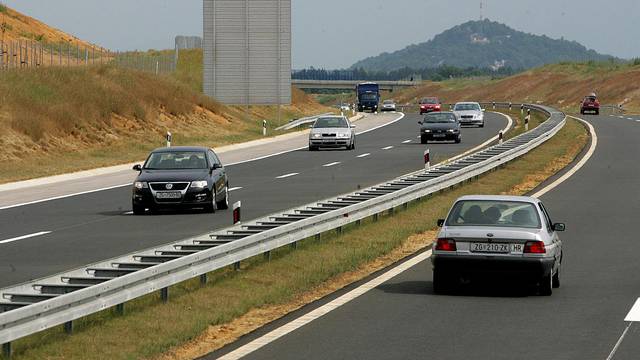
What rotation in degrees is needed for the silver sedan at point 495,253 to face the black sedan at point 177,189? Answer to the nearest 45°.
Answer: approximately 45° to its left

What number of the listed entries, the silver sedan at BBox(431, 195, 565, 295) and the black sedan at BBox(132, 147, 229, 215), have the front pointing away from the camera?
1

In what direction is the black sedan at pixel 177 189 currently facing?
toward the camera

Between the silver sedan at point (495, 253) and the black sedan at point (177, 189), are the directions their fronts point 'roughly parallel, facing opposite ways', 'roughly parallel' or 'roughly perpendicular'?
roughly parallel, facing opposite ways

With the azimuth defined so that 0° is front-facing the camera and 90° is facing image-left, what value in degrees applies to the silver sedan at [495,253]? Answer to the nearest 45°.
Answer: approximately 180°

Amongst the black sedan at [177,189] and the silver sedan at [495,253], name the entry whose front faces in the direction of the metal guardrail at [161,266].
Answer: the black sedan

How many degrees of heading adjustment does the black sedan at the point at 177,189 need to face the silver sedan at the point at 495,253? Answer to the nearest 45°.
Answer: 0° — it already faces it

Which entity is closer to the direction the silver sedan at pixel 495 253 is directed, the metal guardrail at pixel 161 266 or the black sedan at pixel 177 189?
the black sedan

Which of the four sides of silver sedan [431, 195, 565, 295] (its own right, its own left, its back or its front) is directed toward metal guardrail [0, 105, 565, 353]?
left

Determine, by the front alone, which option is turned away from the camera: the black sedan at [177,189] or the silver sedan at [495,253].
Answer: the silver sedan
